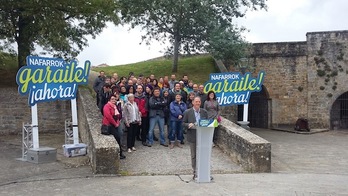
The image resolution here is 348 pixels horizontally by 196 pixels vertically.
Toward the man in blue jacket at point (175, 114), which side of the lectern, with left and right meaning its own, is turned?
back

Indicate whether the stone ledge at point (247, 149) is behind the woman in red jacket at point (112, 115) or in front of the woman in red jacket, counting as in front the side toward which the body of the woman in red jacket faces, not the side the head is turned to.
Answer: in front

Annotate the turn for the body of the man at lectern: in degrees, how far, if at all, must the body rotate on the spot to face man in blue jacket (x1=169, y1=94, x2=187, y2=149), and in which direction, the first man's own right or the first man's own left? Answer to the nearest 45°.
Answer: approximately 180°

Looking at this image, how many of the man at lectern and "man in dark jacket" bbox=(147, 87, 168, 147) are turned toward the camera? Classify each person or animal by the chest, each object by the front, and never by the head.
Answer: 2

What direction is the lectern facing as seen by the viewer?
toward the camera

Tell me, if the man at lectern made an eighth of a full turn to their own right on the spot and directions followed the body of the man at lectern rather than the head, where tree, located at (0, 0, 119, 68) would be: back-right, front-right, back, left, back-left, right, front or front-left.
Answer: right

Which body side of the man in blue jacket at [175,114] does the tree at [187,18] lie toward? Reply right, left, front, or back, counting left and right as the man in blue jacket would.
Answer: back

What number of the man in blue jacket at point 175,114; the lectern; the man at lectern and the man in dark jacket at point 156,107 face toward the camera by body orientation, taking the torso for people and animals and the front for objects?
4

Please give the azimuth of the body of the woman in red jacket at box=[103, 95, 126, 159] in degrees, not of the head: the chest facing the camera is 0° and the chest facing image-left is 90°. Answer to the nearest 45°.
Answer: approximately 315°

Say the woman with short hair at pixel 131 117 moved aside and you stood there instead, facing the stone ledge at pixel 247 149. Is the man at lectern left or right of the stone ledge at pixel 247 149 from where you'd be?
right

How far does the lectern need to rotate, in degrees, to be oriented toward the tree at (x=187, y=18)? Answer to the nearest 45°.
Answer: approximately 180°

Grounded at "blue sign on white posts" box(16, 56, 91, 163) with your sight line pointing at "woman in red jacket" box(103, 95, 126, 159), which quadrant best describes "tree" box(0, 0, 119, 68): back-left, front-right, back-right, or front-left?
back-left

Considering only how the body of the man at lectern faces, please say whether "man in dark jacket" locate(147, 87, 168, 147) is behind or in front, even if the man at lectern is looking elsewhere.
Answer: behind

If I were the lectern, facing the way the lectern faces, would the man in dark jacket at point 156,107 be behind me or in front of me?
behind
